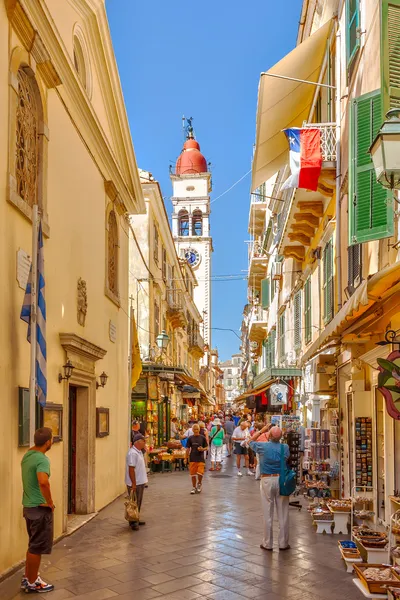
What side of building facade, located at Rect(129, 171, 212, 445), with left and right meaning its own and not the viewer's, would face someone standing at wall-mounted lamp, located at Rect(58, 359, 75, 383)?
right

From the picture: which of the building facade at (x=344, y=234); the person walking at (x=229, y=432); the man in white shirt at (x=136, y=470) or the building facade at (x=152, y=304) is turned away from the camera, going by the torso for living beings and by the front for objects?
the person walking

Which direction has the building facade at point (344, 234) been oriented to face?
to the viewer's left

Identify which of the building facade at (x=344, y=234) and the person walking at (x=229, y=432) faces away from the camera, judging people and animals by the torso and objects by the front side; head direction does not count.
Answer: the person walking

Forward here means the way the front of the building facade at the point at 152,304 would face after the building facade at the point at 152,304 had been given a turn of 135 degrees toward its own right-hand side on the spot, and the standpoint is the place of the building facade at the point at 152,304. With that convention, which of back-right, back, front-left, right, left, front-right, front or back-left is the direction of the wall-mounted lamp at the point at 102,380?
front-left

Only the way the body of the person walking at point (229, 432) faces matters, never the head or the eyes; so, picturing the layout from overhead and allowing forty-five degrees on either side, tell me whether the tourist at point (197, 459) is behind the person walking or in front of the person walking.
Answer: behind

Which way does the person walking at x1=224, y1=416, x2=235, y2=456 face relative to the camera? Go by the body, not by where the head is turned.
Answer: away from the camera
